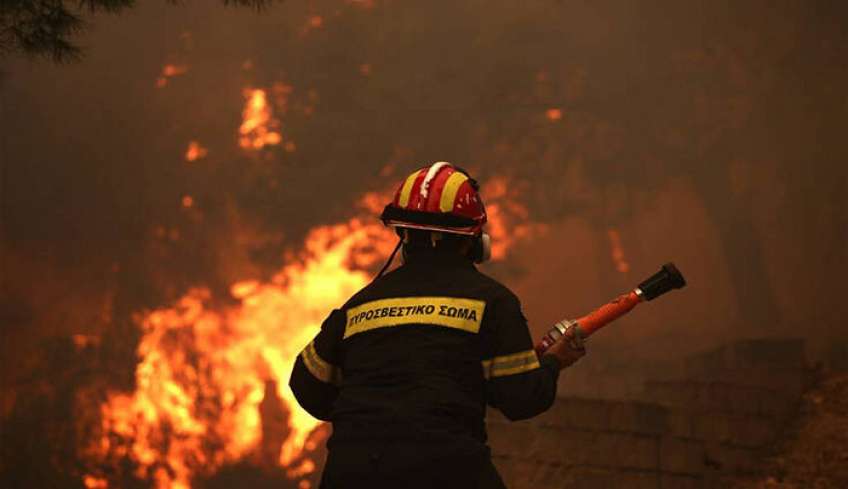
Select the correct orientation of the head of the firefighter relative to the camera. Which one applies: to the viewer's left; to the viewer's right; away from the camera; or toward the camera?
away from the camera

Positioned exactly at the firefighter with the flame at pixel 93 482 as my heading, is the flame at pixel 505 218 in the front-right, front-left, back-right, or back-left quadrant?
front-right

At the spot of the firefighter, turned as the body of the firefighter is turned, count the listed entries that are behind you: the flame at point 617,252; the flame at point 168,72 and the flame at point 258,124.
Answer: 0

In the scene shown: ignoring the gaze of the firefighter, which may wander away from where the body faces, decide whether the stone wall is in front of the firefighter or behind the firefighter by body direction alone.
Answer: in front

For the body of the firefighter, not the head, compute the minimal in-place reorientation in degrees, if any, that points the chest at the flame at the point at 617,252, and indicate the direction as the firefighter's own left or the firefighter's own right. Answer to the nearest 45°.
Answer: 0° — they already face it

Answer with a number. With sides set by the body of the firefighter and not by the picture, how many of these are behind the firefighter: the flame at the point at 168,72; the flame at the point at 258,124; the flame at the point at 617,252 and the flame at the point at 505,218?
0

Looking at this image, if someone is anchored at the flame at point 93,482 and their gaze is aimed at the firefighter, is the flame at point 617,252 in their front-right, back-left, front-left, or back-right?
front-left

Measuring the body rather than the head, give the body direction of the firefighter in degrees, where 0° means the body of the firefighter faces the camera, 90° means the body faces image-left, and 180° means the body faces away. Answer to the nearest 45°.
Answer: approximately 180°

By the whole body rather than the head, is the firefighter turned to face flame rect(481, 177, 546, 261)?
yes

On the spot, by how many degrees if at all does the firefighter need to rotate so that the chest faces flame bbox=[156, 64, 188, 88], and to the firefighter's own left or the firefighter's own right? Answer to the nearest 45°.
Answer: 0° — they already face it

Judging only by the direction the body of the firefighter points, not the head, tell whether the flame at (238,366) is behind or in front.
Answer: in front
